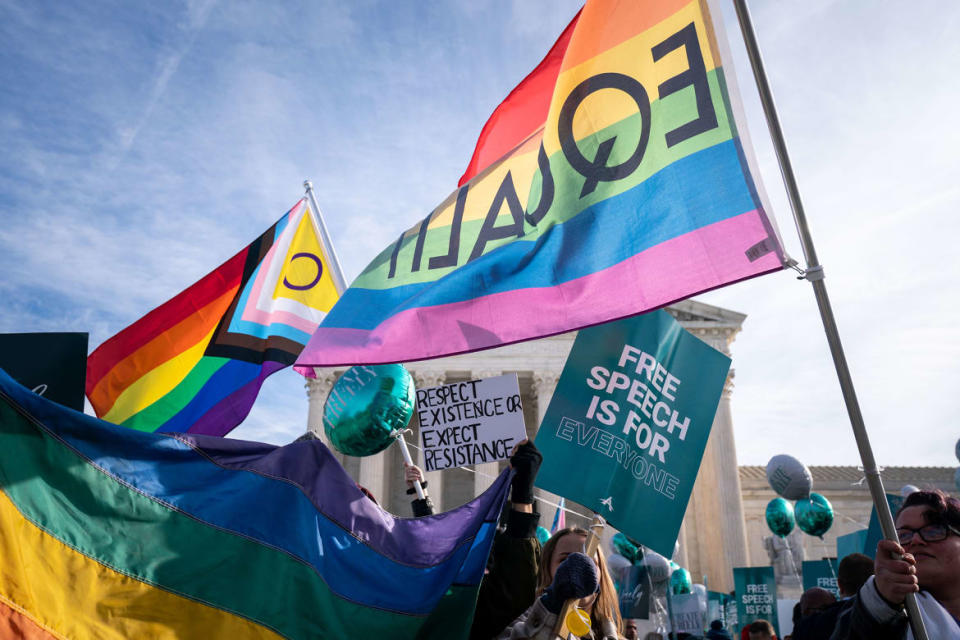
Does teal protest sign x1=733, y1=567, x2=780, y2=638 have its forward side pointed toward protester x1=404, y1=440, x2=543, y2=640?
yes

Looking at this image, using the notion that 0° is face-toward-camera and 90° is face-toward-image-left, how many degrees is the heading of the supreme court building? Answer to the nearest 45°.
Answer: approximately 0°

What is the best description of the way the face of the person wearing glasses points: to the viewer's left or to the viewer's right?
to the viewer's left

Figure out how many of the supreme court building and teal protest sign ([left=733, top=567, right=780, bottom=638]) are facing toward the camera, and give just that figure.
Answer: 2

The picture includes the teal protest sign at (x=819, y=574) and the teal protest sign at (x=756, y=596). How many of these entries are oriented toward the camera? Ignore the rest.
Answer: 2

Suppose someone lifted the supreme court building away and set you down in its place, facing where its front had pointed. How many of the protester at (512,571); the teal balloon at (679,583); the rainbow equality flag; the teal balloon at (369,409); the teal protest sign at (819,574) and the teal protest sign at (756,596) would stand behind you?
0

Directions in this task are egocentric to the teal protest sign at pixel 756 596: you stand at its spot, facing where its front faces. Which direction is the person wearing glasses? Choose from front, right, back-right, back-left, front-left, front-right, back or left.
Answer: front

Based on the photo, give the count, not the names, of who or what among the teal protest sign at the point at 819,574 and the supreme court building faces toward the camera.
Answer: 2

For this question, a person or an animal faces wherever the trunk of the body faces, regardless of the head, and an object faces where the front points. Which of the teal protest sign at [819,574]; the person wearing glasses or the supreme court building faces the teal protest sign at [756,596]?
the supreme court building

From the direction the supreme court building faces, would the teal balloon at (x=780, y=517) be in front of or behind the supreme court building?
in front

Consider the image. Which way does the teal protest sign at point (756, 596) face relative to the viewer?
toward the camera

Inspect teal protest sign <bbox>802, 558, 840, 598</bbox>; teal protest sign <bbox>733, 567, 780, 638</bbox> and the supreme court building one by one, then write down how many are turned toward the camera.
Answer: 3

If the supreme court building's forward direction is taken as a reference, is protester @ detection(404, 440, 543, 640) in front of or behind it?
in front

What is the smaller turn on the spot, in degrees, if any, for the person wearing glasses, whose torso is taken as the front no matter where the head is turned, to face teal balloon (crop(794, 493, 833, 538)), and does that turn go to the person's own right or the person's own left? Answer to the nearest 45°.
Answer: approximately 135° to the person's own right

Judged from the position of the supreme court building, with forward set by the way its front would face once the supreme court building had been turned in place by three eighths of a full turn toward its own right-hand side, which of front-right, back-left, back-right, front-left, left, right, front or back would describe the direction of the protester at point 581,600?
back-left

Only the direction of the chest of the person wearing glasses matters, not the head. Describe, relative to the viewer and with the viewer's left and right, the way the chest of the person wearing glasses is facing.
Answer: facing the viewer and to the left of the viewer

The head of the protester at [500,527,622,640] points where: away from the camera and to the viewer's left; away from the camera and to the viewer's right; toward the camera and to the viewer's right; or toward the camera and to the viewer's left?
toward the camera and to the viewer's left

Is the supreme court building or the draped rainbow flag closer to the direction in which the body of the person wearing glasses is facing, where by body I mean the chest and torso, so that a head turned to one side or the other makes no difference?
the draped rainbow flag

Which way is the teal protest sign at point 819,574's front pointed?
toward the camera
